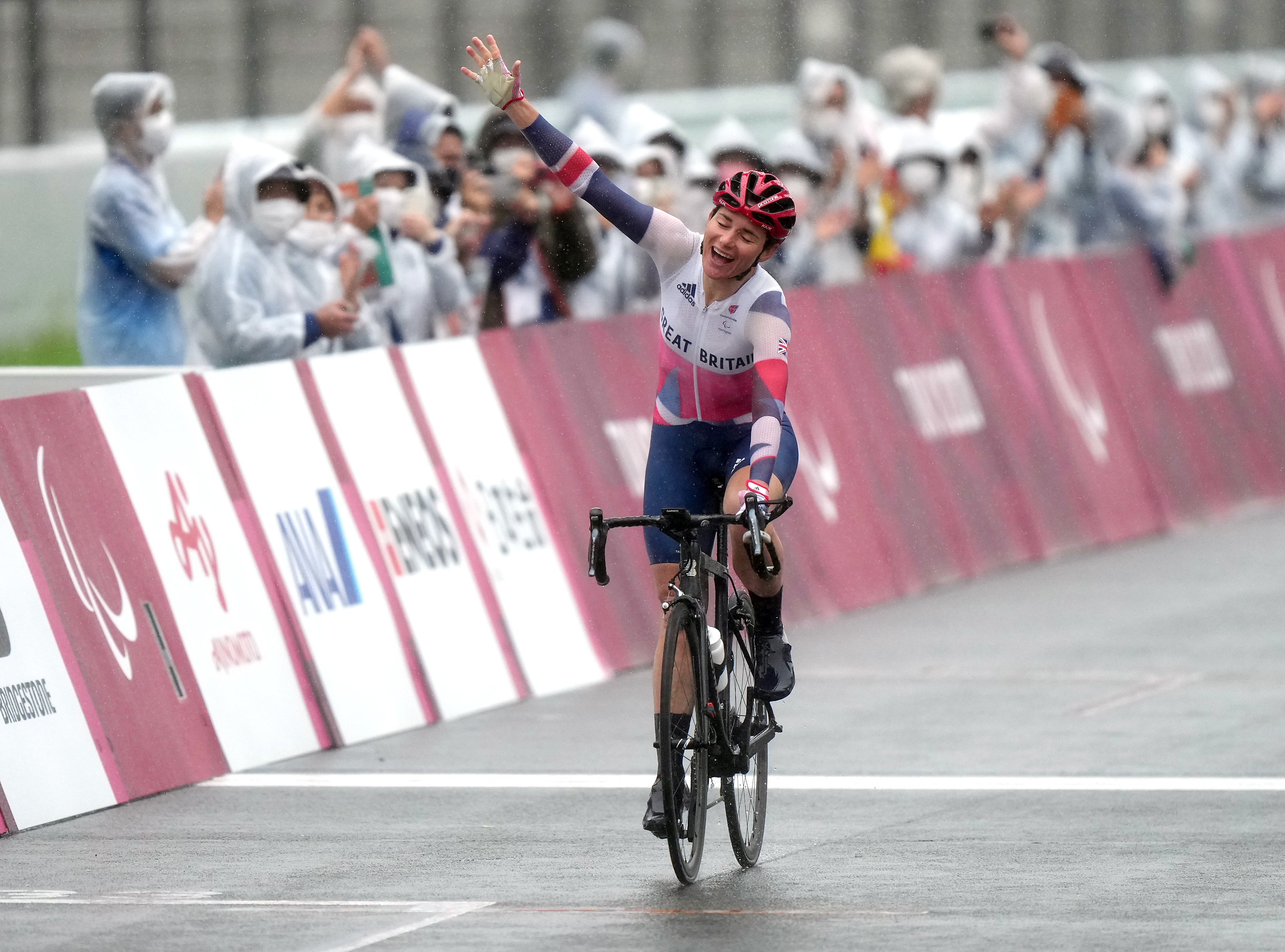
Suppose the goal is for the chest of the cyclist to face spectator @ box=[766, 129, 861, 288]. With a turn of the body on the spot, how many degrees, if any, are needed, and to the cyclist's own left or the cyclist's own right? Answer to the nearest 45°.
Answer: approximately 180°

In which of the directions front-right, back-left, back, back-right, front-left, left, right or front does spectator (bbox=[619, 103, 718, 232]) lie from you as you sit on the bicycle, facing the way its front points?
back

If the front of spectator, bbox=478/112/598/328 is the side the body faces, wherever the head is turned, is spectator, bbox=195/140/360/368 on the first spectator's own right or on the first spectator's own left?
on the first spectator's own right

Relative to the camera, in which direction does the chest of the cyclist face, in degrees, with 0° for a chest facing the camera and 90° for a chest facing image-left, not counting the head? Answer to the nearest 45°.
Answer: approximately 0°

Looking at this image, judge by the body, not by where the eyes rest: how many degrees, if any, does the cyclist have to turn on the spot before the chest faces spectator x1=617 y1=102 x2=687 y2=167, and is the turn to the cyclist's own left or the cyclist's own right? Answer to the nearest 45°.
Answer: approximately 180°

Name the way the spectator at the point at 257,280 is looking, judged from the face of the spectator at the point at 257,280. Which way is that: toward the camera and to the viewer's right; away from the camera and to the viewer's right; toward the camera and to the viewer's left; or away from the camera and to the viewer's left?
toward the camera and to the viewer's right

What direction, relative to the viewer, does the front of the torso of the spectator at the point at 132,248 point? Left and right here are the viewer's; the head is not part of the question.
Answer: facing to the right of the viewer

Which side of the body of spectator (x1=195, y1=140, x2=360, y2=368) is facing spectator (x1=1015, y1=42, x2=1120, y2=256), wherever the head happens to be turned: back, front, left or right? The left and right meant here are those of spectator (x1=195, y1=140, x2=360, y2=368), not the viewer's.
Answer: left

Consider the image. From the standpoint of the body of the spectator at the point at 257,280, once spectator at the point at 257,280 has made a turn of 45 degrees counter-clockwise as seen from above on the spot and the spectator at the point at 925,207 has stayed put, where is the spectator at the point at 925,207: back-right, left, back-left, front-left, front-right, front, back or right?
front-left

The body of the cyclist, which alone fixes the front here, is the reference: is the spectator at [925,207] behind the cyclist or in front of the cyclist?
behind

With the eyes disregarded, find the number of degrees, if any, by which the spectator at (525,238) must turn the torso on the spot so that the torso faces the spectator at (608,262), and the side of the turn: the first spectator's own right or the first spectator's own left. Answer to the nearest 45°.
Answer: approximately 90° to the first spectator's own left

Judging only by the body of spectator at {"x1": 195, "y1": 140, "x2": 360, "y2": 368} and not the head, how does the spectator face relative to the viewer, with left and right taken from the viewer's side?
facing the viewer and to the right of the viewer

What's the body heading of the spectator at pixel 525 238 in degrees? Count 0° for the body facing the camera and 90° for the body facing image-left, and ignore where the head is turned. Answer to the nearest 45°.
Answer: approximately 315°

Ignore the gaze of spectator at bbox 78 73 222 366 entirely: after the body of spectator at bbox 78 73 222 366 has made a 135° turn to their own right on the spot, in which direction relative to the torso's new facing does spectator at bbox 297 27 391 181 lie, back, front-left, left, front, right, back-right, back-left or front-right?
back
